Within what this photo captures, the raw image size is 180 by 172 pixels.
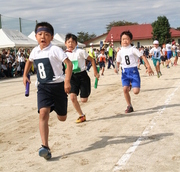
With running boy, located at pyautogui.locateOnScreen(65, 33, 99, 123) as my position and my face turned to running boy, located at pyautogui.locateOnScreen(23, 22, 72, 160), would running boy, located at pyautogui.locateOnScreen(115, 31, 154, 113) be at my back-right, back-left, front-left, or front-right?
back-left

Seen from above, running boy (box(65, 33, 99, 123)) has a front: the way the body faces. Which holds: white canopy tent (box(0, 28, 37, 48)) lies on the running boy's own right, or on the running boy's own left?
on the running boy's own right

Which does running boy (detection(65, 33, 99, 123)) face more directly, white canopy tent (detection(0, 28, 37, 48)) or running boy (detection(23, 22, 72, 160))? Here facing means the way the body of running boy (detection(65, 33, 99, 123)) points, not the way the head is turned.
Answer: the running boy

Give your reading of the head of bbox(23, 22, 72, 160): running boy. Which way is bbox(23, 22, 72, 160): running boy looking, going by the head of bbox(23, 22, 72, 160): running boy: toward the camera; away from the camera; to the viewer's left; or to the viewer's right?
toward the camera

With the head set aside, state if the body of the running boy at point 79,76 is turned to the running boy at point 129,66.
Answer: no

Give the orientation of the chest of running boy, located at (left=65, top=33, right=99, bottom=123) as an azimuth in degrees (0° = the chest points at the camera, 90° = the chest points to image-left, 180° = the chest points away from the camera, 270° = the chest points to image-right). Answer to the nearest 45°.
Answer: approximately 45°

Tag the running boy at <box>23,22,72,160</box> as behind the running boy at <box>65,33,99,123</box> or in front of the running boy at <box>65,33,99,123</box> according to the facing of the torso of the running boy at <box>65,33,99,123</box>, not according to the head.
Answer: in front

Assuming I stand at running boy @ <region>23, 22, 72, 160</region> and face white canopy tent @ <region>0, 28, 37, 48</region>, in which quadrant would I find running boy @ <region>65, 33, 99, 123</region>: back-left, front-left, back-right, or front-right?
front-right
